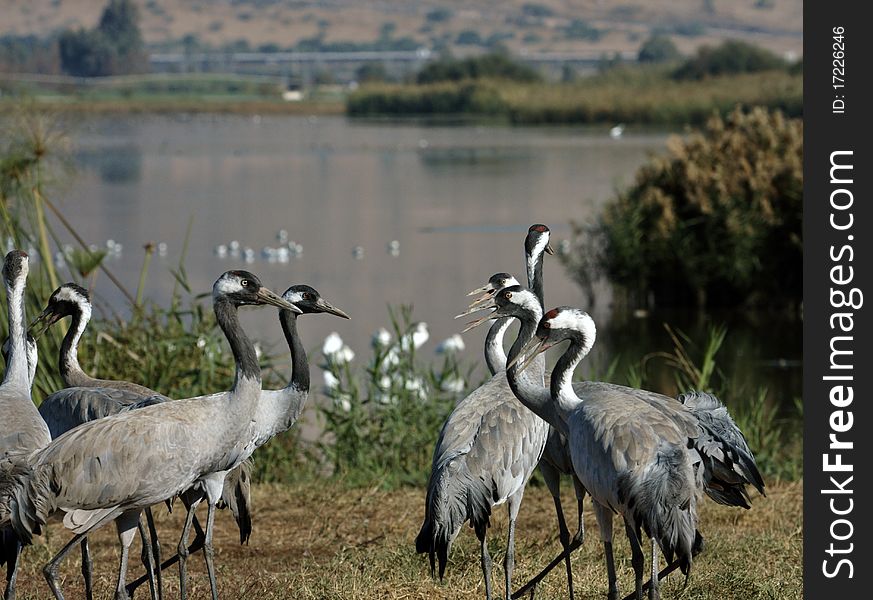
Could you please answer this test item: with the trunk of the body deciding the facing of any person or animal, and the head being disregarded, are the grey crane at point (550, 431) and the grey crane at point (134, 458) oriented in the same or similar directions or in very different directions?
very different directions

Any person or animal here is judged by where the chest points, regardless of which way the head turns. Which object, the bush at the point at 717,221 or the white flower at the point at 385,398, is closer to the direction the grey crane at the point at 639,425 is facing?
the white flower

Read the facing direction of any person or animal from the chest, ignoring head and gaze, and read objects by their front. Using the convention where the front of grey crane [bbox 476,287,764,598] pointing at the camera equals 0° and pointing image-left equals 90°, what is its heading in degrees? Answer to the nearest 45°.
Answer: approximately 90°

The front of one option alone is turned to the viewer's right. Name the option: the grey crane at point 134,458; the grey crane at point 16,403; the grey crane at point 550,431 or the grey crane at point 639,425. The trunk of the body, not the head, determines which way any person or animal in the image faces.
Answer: the grey crane at point 134,458

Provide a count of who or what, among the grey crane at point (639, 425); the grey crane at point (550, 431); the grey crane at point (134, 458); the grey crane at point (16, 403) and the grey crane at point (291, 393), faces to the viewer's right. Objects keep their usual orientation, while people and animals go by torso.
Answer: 2

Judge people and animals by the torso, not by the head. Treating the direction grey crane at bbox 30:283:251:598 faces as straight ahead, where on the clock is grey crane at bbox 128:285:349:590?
grey crane at bbox 128:285:349:590 is roughly at 7 o'clock from grey crane at bbox 30:283:251:598.

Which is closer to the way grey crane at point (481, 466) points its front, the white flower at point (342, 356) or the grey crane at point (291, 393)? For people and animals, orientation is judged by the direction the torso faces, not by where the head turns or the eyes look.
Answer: the white flower

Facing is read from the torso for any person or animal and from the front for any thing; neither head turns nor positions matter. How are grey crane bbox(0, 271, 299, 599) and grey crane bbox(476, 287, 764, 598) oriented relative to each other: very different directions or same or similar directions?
very different directions

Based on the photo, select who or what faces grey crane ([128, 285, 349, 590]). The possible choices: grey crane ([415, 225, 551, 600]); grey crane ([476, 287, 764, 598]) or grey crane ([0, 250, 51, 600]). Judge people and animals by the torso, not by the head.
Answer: grey crane ([476, 287, 764, 598])

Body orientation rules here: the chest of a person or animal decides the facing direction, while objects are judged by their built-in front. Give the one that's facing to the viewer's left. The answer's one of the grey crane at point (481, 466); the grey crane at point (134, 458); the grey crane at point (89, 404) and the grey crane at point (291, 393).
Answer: the grey crane at point (89, 404)

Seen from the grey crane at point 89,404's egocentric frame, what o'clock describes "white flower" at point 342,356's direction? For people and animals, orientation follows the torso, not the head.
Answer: The white flower is roughly at 4 o'clock from the grey crane.

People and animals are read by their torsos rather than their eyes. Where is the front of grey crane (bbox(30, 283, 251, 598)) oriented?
to the viewer's left

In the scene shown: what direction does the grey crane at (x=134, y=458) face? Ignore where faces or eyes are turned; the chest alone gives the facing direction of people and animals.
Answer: to the viewer's right

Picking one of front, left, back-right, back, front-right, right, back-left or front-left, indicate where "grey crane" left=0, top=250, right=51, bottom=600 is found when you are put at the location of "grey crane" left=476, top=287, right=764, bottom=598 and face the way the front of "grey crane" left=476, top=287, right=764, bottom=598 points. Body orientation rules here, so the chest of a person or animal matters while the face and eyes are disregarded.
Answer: front

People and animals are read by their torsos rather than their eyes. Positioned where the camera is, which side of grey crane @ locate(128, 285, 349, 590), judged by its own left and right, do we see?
right
